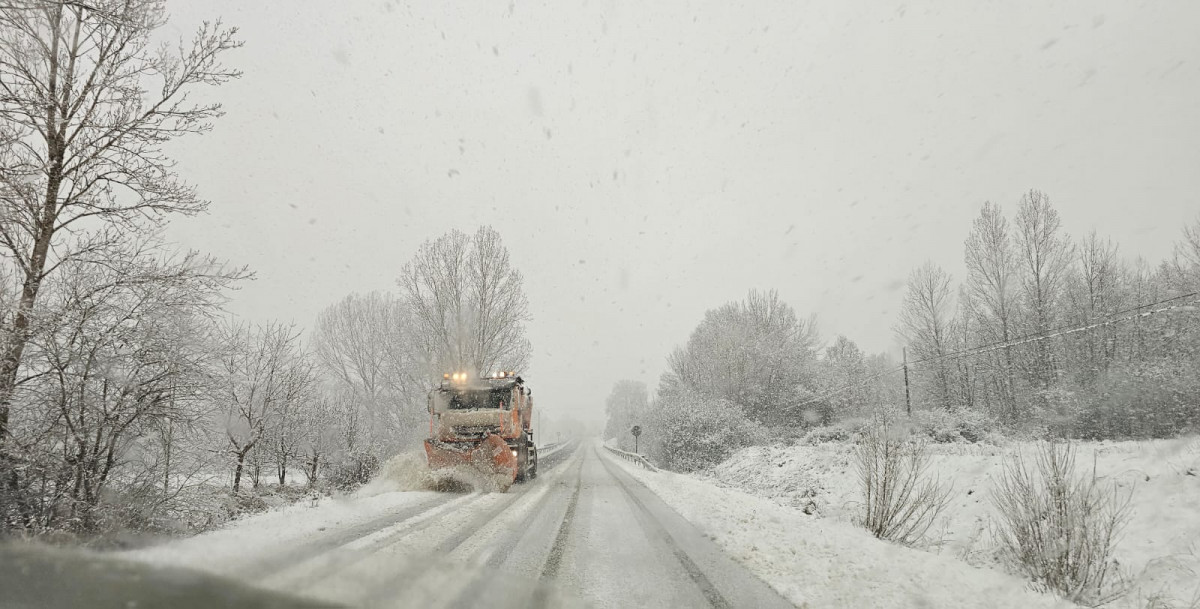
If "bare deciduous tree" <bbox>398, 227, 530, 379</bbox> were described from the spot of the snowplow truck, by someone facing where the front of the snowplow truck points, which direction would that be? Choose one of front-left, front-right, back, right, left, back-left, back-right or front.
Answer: back

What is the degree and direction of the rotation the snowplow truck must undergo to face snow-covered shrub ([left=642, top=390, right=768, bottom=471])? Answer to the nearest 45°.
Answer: approximately 135° to its left

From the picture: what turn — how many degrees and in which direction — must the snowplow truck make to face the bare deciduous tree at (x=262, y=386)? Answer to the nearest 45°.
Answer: approximately 90° to its right

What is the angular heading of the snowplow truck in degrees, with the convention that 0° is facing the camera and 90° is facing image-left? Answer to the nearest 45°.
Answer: approximately 0°

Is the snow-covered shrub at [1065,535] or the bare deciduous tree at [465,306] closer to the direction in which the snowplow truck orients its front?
the snow-covered shrub
